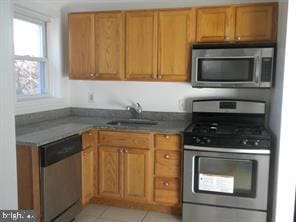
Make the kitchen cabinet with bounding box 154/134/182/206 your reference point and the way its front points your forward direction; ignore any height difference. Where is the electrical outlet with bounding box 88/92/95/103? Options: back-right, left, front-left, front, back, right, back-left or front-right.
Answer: back-right

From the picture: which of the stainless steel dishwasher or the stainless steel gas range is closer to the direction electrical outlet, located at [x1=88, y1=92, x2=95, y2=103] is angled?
the stainless steel dishwasher

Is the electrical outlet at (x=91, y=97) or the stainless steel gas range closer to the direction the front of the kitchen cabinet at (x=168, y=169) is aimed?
the stainless steel gas range

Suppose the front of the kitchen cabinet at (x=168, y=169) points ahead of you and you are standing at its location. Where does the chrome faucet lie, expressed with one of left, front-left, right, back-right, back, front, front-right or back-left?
back-right

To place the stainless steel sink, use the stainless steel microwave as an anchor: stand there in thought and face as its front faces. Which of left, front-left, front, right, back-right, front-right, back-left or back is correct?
right

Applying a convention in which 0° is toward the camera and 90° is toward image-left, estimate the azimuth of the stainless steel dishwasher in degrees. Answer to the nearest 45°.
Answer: approximately 315°

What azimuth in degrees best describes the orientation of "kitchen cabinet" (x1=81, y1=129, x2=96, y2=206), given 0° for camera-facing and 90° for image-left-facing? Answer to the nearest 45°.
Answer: approximately 315°

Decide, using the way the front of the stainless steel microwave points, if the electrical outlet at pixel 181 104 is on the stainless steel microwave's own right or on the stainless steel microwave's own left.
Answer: on the stainless steel microwave's own right

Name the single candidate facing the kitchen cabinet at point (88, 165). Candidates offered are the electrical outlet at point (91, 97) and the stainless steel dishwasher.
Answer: the electrical outlet

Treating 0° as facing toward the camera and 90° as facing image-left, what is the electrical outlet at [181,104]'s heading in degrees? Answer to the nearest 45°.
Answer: approximately 0°

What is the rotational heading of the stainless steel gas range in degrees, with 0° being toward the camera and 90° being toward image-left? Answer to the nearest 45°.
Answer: approximately 0°

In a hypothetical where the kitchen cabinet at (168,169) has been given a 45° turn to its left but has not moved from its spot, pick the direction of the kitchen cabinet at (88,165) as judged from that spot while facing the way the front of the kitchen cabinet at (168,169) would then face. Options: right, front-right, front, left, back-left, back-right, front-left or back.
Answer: back-right

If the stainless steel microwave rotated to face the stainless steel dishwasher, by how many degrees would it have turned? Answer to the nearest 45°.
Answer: approximately 45° to its right

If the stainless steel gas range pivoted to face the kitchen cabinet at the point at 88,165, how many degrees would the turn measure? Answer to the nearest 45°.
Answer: approximately 90° to its right
